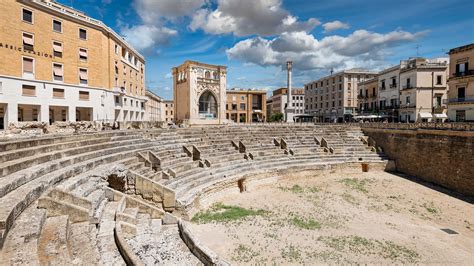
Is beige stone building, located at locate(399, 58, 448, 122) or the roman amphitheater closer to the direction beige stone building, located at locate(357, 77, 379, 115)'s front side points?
the roman amphitheater

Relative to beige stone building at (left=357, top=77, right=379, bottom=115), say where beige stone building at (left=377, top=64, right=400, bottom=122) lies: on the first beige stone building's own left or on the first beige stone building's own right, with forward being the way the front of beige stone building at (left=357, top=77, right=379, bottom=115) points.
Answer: on the first beige stone building's own left

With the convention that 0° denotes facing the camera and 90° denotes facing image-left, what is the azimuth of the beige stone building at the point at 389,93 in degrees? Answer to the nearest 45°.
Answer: approximately 45°

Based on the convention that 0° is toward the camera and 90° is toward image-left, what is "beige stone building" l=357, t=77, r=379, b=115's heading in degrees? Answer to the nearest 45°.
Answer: approximately 45°

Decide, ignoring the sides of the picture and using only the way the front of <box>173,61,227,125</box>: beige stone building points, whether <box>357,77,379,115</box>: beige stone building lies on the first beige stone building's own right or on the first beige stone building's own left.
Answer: on the first beige stone building's own left

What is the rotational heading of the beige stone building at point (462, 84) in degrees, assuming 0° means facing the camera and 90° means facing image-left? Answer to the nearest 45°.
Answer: approximately 45°

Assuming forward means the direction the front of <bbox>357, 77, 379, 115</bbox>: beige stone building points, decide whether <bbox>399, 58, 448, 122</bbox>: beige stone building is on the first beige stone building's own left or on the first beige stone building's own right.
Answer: on the first beige stone building's own left
